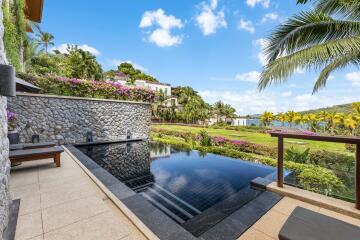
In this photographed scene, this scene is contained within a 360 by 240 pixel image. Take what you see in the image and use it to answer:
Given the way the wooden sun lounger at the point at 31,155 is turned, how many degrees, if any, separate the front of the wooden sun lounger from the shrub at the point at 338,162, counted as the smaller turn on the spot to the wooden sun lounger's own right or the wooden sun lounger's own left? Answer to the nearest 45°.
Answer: approximately 45° to the wooden sun lounger's own right

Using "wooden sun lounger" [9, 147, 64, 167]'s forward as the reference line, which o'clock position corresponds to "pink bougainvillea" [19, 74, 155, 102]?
The pink bougainvillea is roughly at 10 o'clock from the wooden sun lounger.

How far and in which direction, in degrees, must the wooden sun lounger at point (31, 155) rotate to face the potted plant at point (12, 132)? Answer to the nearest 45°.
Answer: approximately 90° to its left

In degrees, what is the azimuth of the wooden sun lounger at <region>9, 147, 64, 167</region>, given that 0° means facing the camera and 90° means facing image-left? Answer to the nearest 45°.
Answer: approximately 270°

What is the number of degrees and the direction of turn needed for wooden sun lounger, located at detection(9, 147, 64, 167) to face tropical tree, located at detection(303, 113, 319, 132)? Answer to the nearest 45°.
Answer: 0° — it already faces it
